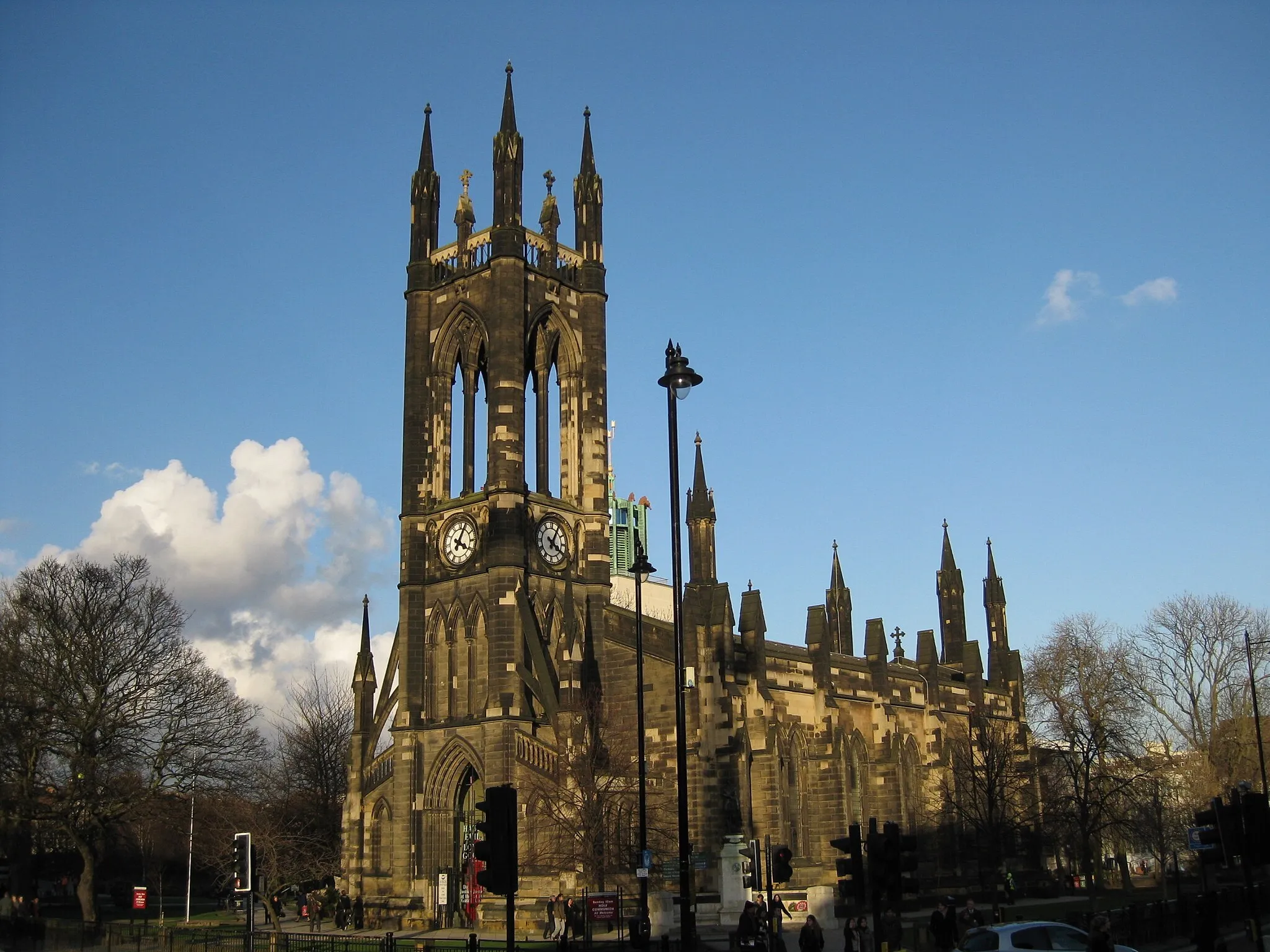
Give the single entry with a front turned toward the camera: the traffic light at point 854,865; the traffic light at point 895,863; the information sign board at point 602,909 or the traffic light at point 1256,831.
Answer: the information sign board

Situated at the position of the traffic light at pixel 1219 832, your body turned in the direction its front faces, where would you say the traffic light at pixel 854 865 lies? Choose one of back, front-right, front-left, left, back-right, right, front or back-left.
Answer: front-left

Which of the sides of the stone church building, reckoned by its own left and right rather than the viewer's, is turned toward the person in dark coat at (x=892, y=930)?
left

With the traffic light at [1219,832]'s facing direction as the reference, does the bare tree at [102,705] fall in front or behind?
in front

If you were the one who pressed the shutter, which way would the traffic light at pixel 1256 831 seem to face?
facing away from the viewer
